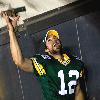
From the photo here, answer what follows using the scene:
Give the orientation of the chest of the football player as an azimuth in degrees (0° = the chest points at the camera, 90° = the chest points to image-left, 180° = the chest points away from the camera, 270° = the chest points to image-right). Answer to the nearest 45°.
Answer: approximately 315°
